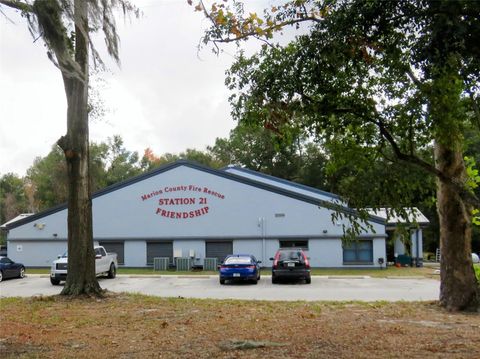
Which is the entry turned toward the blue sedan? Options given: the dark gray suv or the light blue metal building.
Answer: the light blue metal building

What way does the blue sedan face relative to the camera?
away from the camera

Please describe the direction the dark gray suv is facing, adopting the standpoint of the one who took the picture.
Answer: facing away from the viewer

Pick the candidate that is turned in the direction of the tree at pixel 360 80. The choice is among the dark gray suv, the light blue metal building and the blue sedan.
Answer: the light blue metal building

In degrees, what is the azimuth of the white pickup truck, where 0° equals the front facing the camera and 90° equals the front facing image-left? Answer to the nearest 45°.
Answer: approximately 45°

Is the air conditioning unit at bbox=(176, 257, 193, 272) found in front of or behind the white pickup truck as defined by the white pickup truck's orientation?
behind

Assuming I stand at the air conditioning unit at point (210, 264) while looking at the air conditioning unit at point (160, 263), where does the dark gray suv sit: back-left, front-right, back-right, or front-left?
back-left

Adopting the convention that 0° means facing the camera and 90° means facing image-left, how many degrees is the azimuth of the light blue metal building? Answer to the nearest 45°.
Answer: approximately 0°

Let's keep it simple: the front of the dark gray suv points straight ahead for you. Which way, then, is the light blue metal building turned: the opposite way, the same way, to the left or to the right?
the opposite way

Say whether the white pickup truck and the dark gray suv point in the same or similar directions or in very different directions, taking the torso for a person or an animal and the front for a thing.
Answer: very different directions

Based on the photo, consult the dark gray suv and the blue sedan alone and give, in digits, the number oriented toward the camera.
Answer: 0

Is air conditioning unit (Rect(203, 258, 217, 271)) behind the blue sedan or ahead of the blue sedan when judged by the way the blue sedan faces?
ahead

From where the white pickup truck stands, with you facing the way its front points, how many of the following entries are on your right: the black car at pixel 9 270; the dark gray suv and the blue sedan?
1
